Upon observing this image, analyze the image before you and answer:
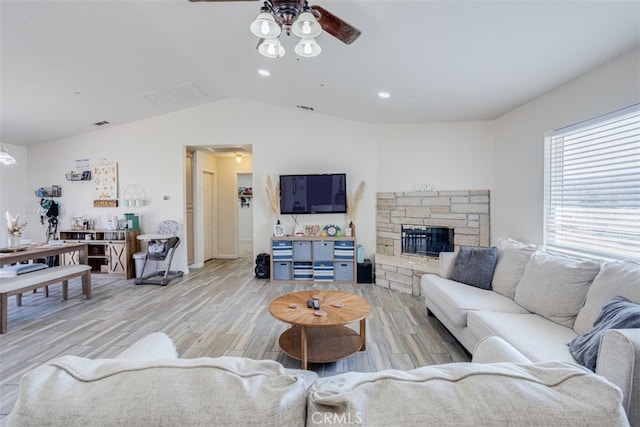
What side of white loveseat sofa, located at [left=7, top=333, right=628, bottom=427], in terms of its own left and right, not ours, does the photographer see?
back

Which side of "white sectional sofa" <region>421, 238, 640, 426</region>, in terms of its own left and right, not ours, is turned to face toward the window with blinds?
back

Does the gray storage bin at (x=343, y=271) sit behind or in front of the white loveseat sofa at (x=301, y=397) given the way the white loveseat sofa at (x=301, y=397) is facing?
in front

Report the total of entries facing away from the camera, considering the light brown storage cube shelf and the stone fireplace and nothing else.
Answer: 0

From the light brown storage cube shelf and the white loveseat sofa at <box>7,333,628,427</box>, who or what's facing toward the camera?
the light brown storage cube shelf

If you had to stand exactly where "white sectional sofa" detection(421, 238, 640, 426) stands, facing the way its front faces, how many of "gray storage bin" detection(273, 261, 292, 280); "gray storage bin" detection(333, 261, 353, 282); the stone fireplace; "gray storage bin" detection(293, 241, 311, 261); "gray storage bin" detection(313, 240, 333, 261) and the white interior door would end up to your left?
0

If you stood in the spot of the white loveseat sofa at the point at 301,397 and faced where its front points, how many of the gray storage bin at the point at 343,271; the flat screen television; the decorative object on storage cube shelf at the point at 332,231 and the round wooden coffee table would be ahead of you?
4

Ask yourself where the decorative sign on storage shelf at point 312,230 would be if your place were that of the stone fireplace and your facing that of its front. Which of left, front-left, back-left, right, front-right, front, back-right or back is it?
front-right

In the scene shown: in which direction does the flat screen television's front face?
toward the camera

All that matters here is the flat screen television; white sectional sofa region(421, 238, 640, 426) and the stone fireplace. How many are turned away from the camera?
0

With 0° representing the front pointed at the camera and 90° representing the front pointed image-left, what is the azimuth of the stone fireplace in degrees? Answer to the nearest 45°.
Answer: approximately 45°

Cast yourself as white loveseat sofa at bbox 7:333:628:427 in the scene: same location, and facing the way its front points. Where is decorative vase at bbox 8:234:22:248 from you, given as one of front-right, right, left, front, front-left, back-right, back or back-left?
front-left

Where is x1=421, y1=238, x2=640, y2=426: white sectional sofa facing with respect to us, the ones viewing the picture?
facing the viewer and to the left of the viewer

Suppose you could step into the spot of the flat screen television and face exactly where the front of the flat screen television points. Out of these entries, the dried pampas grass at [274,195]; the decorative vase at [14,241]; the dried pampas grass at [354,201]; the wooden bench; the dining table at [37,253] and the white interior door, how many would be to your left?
1

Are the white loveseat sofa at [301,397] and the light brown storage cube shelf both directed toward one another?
yes

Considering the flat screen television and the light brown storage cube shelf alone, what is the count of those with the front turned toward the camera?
2

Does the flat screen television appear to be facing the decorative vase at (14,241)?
no
